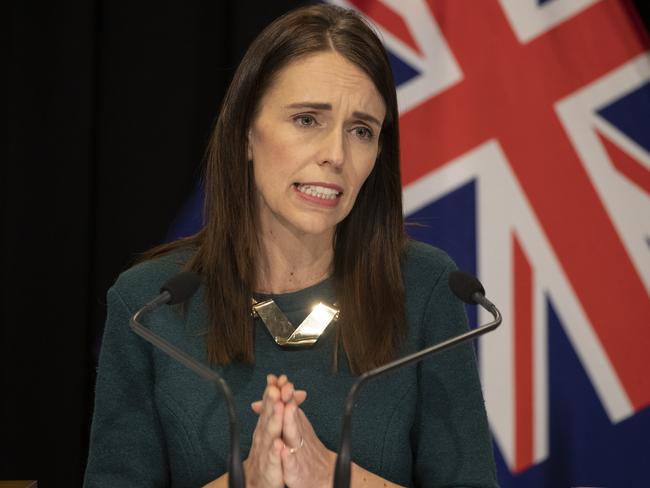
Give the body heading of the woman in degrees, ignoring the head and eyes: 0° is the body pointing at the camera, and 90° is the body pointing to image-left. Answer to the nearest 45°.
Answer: approximately 0°

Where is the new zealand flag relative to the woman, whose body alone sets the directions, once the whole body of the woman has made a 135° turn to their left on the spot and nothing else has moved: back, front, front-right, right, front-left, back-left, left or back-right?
front
